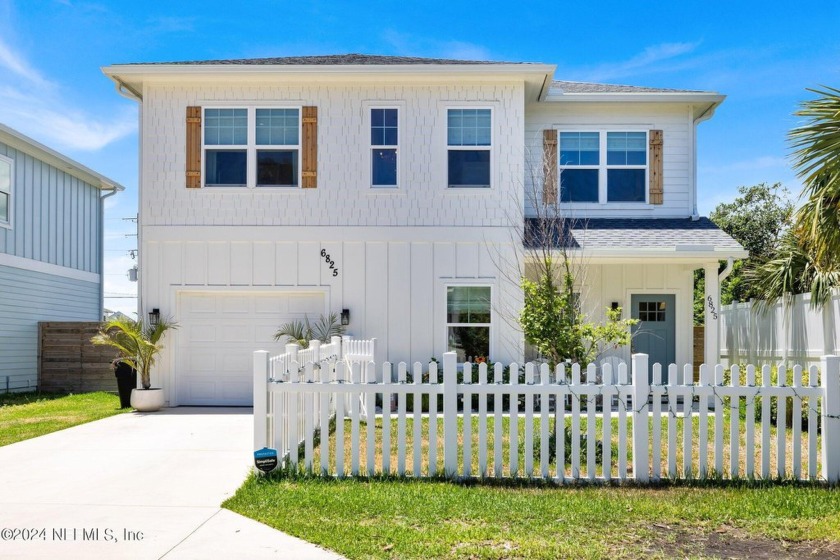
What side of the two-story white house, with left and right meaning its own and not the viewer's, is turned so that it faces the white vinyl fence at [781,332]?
left

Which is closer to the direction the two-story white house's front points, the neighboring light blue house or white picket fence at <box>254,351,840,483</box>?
the white picket fence

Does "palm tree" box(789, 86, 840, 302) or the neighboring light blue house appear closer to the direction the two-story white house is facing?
the palm tree

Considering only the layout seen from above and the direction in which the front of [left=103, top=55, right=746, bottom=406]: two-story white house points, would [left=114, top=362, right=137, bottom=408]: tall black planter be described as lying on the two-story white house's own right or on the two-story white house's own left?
on the two-story white house's own right

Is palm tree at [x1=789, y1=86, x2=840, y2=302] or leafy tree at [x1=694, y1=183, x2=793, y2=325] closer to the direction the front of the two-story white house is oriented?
the palm tree

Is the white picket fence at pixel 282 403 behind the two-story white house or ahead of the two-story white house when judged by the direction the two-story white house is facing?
ahead

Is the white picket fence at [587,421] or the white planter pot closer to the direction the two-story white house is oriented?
the white picket fence

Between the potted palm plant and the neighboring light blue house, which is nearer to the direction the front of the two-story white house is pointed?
the potted palm plant

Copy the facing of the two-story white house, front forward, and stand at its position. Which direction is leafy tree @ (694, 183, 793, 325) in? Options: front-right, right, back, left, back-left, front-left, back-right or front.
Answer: back-left

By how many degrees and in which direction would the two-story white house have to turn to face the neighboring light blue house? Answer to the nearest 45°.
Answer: approximately 135° to its right

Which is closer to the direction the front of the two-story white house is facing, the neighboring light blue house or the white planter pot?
the white planter pot

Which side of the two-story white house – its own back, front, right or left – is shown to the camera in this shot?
front

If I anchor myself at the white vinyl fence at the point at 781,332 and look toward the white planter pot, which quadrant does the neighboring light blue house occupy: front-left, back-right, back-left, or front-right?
front-right
